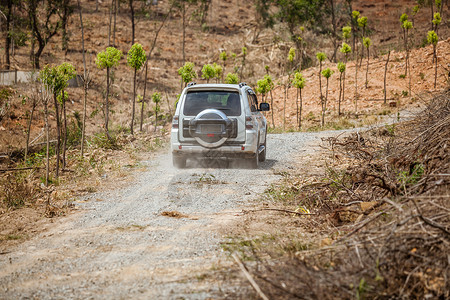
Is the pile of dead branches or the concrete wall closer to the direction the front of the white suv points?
the concrete wall

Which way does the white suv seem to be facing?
away from the camera

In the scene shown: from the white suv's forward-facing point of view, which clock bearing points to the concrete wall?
The concrete wall is roughly at 11 o'clock from the white suv.

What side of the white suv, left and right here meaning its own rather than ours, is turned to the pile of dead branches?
back
